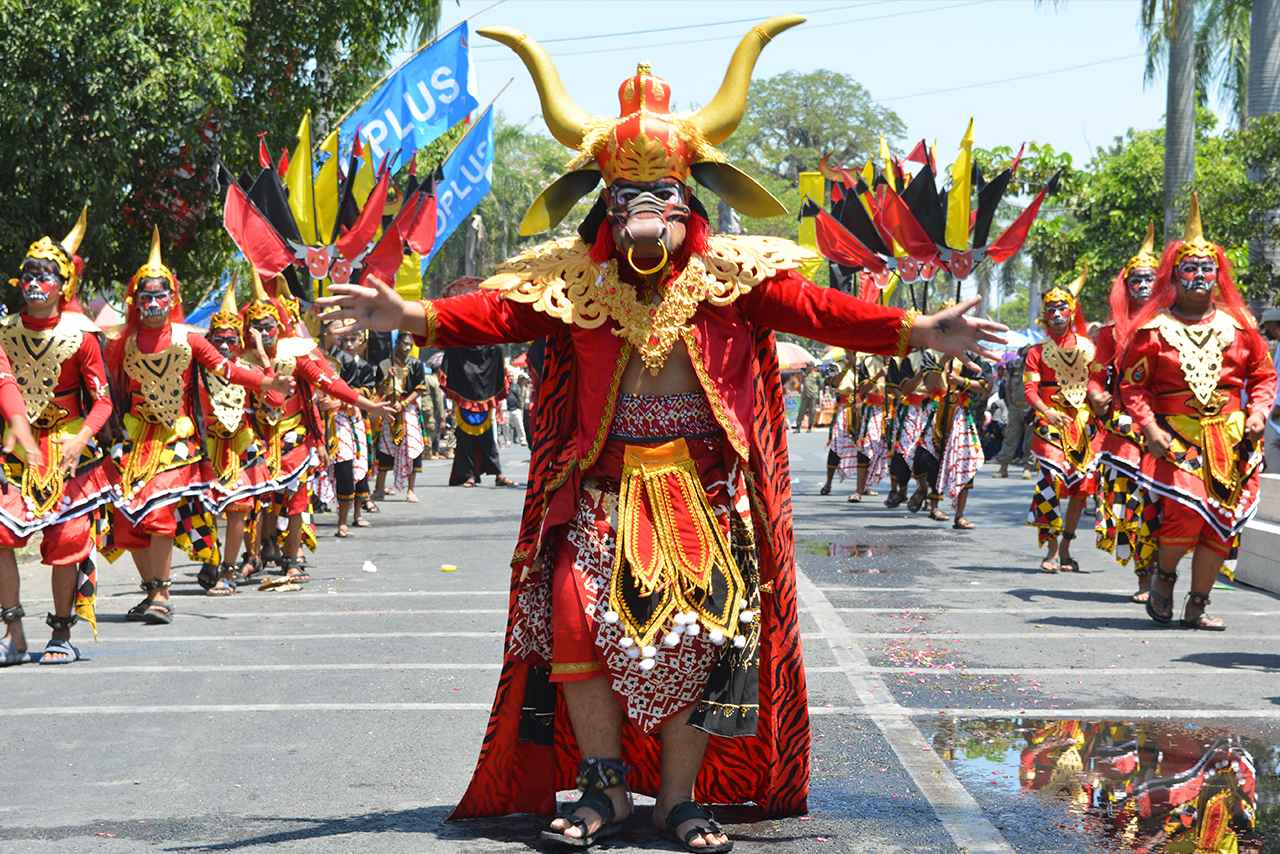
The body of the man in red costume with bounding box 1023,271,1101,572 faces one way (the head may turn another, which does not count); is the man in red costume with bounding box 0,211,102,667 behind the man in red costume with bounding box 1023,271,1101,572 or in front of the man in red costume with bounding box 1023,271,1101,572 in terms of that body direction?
in front

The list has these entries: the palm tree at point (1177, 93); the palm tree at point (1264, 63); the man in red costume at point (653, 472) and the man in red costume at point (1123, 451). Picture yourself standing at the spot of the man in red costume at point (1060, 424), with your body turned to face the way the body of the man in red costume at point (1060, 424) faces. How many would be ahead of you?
2

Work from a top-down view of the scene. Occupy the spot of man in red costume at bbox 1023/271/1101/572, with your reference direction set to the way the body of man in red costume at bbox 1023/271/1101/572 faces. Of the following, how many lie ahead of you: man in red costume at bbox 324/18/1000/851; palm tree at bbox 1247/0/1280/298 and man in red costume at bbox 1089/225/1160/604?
2

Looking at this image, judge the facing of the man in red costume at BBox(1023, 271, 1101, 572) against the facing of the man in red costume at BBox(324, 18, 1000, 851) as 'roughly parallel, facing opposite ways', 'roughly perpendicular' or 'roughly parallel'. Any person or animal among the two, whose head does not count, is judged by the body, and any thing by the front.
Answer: roughly parallel

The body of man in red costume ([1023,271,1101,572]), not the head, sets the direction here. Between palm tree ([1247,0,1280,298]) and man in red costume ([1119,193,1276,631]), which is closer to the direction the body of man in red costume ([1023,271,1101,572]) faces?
the man in red costume

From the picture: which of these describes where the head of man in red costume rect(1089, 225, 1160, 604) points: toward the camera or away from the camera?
toward the camera

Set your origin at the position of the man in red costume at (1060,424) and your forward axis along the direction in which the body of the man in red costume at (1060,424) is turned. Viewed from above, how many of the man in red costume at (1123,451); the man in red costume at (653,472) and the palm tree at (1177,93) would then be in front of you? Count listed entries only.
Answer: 2

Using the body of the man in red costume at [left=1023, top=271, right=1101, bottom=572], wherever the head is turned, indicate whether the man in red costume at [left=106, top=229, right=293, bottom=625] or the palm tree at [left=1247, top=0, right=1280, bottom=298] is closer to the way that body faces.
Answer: the man in red costume

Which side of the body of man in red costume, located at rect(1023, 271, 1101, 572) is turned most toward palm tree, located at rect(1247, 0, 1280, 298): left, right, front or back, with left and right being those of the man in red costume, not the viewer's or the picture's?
back

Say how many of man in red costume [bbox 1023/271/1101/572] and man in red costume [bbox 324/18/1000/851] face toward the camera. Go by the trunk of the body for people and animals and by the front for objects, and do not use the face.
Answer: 2

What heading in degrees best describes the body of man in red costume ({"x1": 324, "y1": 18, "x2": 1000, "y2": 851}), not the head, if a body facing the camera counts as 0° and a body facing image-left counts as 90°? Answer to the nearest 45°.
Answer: approximately 0°

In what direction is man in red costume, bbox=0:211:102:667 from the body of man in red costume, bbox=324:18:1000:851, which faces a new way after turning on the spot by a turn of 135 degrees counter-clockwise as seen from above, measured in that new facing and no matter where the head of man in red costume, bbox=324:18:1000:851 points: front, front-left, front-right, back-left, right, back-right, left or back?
left

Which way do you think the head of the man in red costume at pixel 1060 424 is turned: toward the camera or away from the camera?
toward the camera

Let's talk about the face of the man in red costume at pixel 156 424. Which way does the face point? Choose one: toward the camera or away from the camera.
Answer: toward the camera

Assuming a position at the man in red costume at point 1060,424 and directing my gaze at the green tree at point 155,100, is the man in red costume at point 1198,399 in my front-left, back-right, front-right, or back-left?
back-left

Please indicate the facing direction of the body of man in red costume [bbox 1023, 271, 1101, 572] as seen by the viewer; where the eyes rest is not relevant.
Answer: toward the camera

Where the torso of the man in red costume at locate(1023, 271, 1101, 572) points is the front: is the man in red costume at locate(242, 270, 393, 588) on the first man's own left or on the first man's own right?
on the first man's own right
